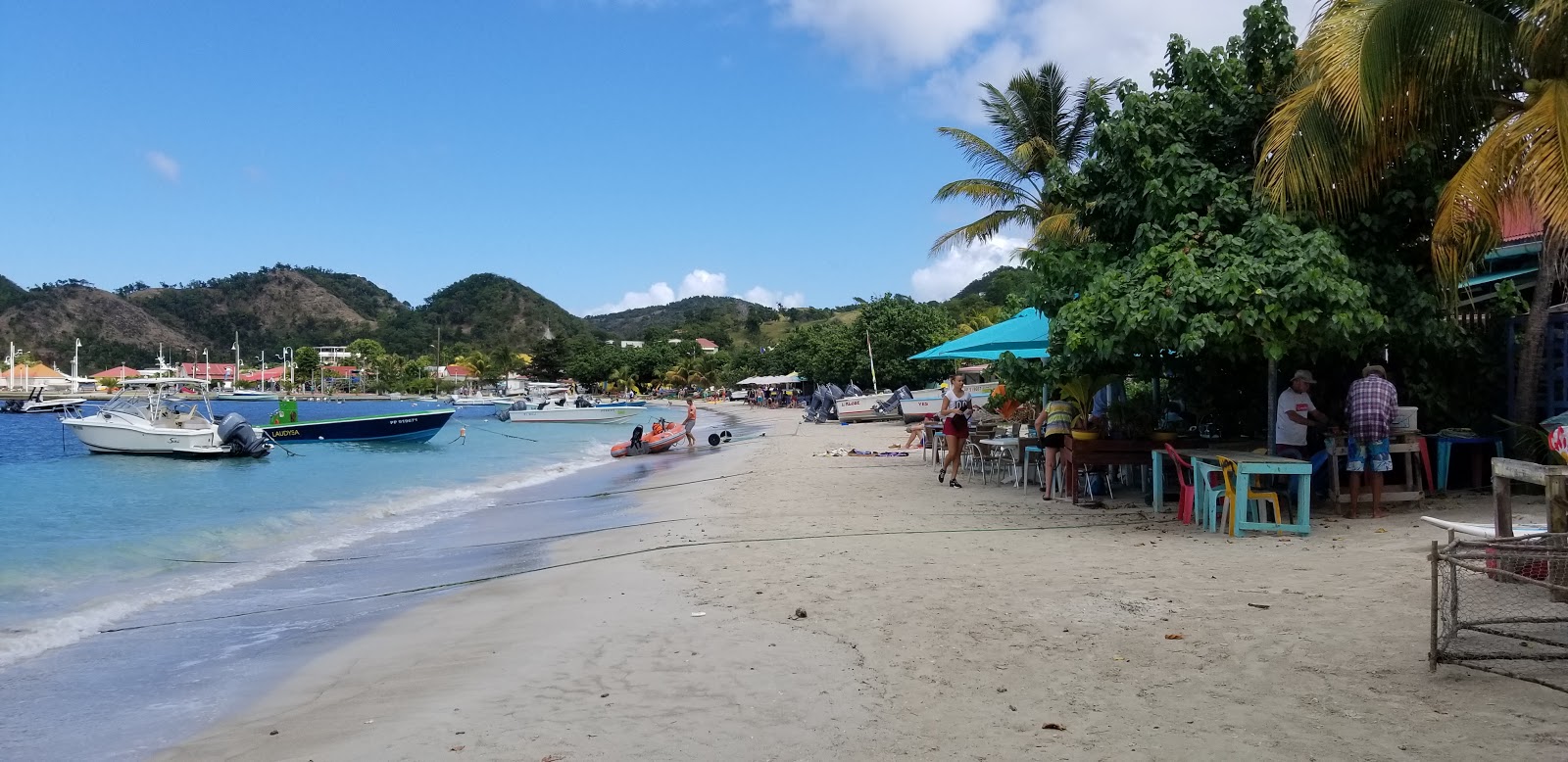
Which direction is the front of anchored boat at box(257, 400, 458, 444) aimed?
to the viewer's right

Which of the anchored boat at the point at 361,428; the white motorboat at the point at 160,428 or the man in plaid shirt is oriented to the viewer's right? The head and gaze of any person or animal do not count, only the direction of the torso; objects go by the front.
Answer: the anchored boat

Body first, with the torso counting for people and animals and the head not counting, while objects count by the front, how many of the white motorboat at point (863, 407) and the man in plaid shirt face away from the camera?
1

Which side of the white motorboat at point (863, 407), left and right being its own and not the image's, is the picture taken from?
right

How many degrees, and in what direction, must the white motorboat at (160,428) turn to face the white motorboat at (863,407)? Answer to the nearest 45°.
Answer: approximately 180°

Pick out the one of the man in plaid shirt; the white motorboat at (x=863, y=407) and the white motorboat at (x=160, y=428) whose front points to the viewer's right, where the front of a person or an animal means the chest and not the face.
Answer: the white motorboat at (x=863, y=407)

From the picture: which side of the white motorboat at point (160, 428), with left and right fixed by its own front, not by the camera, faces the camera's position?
left

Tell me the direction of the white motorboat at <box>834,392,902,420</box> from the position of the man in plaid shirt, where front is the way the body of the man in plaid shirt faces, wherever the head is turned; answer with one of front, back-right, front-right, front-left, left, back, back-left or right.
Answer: front-left

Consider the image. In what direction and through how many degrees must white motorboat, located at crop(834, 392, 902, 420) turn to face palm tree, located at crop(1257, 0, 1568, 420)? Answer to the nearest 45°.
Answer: approximately 90° to its right

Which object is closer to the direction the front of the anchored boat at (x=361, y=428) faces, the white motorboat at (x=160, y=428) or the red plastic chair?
the red plastic chair

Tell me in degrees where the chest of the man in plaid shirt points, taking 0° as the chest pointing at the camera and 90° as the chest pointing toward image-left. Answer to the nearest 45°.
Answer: approximately 180°

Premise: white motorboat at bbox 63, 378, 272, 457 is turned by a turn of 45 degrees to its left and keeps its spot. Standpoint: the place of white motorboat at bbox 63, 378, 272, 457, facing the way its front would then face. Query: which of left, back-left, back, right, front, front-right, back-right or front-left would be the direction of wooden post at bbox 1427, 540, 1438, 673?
front-left

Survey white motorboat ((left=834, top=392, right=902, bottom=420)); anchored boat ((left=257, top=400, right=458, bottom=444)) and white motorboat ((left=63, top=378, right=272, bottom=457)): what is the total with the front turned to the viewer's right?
2

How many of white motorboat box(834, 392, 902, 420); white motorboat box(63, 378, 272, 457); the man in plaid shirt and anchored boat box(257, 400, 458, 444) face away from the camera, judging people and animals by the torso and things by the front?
1
